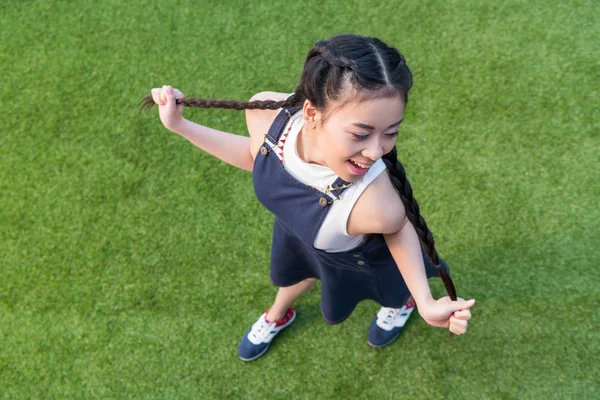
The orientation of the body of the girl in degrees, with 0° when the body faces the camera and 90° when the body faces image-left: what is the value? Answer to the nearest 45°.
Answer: approximately 45°
